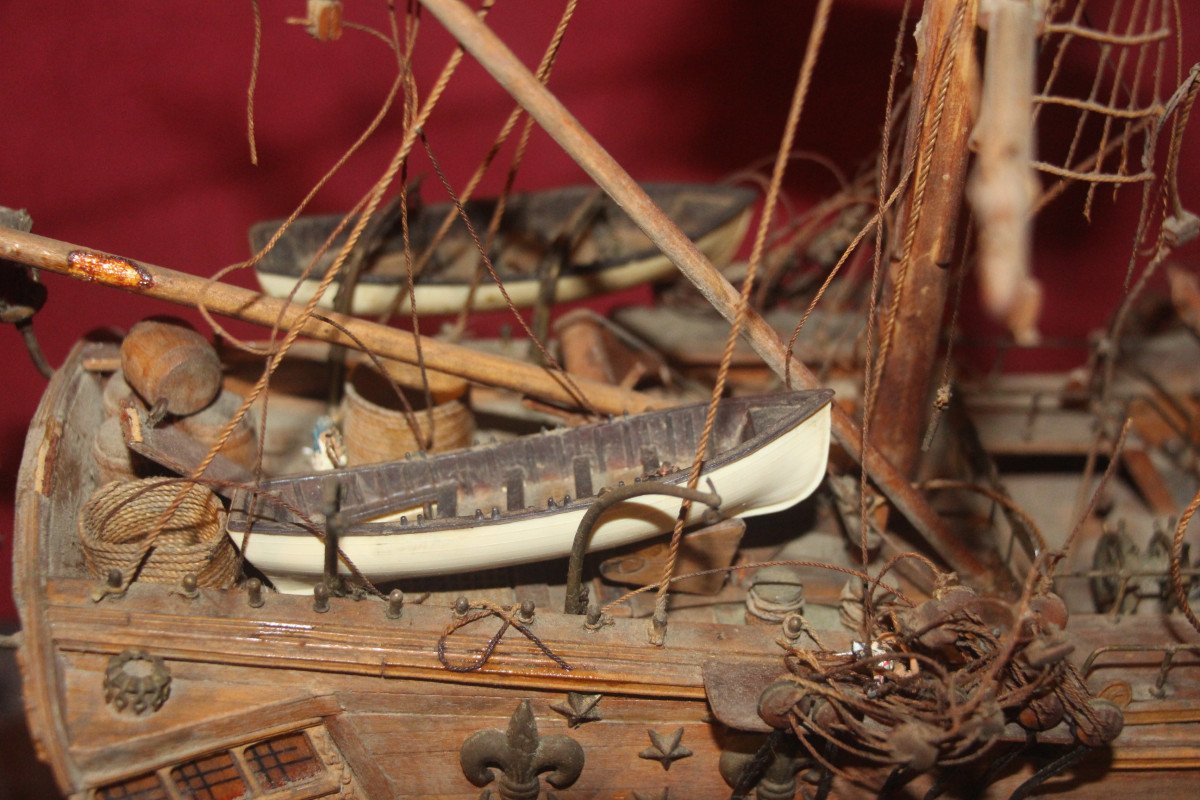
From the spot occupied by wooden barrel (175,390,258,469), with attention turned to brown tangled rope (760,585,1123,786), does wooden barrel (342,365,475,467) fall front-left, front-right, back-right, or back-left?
front-left

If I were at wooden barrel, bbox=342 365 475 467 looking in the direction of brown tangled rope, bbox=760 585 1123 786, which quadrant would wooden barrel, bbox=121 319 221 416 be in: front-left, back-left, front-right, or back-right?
back-right

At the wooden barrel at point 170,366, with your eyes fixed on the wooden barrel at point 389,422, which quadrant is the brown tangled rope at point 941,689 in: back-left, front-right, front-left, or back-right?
front-right

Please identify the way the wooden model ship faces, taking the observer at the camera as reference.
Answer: facing to the right of the viewer
